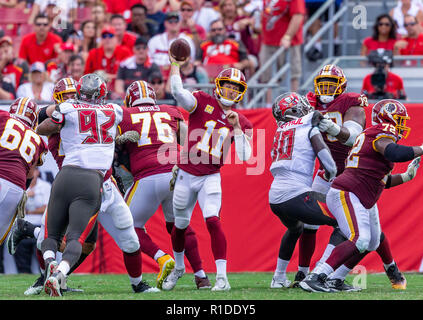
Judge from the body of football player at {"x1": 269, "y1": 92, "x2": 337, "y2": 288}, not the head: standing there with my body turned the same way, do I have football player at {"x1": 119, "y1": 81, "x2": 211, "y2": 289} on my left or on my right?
on my left

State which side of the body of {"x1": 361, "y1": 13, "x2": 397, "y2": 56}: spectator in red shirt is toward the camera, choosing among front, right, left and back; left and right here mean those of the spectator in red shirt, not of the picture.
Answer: front

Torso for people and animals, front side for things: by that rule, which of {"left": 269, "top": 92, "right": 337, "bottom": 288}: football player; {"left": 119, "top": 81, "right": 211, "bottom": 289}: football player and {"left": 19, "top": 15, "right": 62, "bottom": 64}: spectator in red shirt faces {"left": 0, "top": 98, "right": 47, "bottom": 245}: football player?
the spectator in red shirt

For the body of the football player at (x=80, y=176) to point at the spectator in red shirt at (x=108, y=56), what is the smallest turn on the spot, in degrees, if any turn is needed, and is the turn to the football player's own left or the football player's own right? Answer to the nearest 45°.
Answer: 0° — they already face them

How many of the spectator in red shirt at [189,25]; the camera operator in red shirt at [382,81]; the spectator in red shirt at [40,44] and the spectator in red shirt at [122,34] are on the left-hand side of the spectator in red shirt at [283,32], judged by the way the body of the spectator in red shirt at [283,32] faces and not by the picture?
1

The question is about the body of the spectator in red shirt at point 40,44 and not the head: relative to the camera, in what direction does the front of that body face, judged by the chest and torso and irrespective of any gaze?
toward the camera

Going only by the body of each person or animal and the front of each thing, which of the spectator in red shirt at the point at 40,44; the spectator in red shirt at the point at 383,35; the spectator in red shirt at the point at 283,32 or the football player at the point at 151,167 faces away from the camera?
the football player

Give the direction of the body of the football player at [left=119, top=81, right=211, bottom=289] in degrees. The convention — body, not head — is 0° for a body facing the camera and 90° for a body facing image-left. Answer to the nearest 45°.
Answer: approximately 180°

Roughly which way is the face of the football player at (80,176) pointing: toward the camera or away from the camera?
away from the camera

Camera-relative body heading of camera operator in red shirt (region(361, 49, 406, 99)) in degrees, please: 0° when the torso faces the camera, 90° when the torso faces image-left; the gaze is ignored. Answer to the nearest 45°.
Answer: approximately 0°

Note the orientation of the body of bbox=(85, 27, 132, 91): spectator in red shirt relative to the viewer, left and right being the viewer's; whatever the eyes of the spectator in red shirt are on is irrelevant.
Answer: facing the viewer

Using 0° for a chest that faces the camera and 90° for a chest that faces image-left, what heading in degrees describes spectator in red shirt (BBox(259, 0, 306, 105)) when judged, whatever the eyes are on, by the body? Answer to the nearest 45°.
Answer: approximately 45°

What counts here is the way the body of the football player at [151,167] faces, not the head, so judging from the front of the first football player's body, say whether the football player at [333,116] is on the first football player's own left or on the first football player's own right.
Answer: on the first football player's own right

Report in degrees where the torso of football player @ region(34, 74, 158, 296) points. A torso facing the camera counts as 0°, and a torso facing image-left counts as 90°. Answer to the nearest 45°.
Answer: approximately 180°

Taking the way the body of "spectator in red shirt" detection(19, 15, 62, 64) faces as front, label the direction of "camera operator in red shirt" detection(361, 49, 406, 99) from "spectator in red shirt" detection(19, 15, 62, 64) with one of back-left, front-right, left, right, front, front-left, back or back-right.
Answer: front-left

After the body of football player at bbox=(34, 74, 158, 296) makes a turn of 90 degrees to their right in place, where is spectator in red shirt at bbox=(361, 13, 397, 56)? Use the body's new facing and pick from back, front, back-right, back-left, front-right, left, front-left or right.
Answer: front-left
